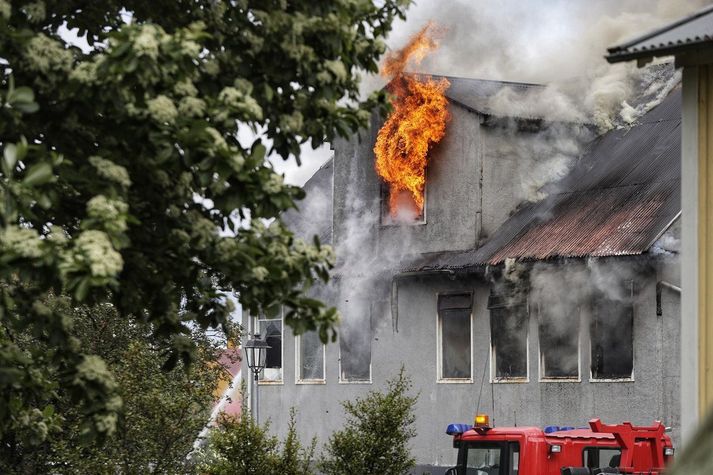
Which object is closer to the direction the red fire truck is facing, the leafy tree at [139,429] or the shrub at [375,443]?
the leafy tree

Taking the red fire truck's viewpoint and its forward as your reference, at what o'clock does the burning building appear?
The burning building is roughly at 3 o'clock from the red fire truck.

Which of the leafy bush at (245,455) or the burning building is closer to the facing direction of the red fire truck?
the leafy bush

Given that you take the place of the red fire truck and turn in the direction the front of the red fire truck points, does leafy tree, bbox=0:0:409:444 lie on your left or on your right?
on your left

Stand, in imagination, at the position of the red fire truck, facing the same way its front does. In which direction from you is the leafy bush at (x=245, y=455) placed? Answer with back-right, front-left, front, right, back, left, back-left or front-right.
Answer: front-right

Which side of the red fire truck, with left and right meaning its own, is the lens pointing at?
left

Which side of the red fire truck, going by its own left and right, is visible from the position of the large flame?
right

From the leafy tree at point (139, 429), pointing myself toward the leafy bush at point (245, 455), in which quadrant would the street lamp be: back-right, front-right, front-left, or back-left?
front-left

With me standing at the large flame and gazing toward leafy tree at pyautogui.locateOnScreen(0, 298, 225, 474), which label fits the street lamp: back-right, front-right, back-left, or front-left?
front-right

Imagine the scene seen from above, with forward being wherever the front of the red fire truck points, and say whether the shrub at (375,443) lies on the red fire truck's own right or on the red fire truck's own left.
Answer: on the red fire truck's own right
